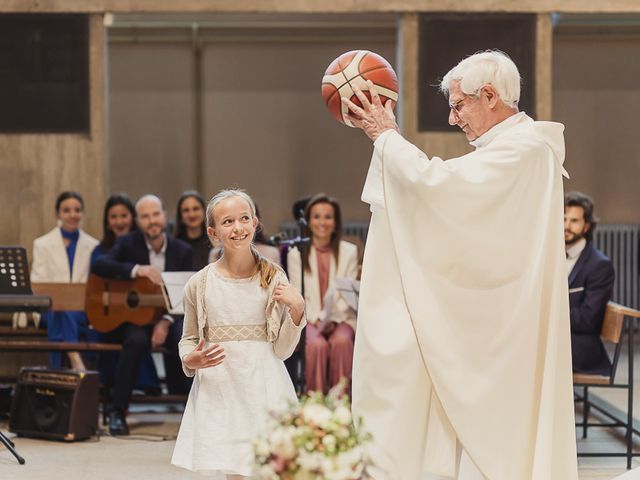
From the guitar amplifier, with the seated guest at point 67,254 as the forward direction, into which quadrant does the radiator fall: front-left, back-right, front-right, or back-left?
front-right

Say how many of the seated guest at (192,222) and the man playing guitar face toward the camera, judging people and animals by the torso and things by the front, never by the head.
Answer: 2

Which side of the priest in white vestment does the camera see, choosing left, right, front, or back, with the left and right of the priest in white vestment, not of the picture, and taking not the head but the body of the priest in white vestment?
left

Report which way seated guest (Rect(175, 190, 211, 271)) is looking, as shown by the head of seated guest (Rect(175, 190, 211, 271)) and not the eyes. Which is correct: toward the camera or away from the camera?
toward the camera

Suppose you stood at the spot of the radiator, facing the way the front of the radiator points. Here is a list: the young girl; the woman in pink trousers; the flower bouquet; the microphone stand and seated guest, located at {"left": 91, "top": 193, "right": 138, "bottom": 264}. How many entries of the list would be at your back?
0

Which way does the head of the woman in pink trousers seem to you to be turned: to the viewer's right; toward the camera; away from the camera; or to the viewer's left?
toward the camera

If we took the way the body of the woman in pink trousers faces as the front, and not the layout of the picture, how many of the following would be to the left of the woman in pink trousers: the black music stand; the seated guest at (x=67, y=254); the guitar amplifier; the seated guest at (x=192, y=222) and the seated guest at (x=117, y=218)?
0

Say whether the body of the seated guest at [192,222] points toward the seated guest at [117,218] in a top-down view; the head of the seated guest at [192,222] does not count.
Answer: no

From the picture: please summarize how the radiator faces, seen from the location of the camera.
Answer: facing the viewer

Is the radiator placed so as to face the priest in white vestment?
yes

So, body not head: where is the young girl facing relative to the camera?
toward the camera

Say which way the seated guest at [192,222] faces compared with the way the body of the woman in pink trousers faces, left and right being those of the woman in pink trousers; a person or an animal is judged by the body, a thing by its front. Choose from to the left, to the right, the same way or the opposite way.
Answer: the same way

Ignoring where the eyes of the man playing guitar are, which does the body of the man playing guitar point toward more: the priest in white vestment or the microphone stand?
the priest in white vestment

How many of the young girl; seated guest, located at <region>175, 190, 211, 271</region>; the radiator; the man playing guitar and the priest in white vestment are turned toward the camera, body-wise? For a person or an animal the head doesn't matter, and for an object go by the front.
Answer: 4

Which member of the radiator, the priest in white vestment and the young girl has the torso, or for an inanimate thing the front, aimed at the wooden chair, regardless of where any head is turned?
the radiator

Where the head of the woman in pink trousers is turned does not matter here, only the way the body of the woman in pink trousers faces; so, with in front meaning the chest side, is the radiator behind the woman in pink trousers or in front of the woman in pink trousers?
behind

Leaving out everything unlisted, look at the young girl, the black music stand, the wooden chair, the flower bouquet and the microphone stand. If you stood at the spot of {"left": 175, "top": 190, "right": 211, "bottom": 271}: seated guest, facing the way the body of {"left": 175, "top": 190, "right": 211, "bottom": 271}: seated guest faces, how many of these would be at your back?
0

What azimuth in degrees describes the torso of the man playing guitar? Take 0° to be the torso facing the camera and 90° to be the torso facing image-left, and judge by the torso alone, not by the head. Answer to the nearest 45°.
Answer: approximately 0°

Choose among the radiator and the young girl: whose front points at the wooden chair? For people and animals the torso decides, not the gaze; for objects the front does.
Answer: the radiator
